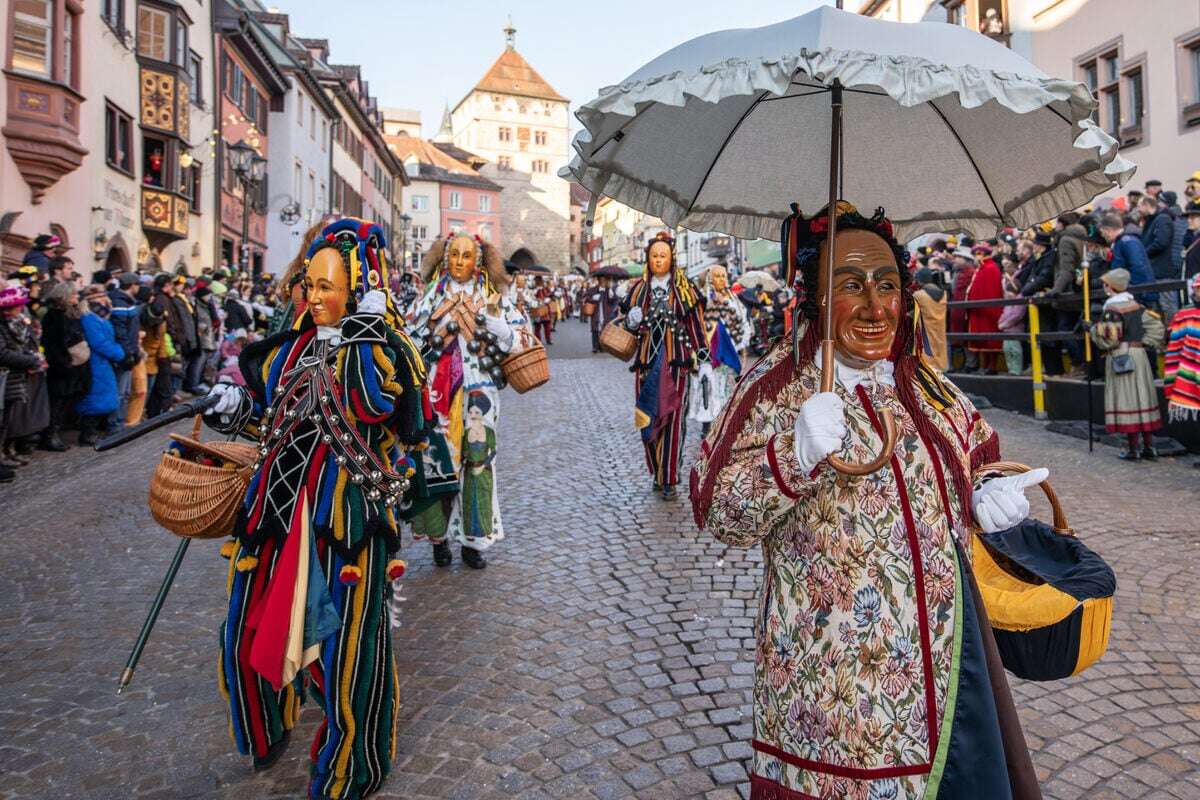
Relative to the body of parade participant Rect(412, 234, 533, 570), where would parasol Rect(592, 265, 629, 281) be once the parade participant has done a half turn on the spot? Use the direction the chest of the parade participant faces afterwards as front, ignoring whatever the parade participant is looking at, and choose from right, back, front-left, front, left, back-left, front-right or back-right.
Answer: front

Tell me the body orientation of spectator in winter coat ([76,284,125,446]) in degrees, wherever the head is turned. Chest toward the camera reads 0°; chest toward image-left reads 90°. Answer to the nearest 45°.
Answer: approximately 270°

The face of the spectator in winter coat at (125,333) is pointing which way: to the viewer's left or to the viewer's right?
to the viewer's right

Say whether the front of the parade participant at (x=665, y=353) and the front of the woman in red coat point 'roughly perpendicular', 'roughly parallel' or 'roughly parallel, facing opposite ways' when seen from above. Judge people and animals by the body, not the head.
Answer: roughly perpendicular

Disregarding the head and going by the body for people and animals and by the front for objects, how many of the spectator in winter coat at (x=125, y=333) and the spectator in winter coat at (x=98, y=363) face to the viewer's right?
2

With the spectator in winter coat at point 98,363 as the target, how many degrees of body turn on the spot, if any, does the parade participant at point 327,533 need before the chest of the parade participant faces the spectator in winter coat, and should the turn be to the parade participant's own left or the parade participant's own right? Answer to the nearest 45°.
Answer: approximately 135° to the parade participant's own right

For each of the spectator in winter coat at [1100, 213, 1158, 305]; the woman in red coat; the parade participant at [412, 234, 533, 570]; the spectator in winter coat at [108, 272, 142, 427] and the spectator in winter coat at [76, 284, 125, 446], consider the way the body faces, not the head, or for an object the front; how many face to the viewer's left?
2

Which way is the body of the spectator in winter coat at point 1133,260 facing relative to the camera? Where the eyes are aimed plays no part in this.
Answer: to the viewer's left

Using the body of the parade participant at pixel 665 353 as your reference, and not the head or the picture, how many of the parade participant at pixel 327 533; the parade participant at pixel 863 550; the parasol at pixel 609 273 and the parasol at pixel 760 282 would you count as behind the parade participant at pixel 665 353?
2

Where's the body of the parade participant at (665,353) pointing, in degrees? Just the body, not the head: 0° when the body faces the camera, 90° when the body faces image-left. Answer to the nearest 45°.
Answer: approximately 0°
